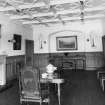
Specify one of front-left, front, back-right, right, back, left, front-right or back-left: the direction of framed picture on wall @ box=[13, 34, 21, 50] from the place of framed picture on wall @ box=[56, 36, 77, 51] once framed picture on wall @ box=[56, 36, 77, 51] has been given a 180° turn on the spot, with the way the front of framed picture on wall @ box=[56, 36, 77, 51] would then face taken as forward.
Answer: back-left

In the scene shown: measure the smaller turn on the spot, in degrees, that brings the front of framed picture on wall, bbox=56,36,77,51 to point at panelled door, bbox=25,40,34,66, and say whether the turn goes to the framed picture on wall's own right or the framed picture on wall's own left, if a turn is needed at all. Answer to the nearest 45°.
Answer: approximately 90° to the framed picture on wall's own right

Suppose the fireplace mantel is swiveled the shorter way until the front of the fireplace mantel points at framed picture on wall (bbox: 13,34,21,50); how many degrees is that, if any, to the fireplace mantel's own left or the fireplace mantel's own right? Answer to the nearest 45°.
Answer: approximately 45° to the fireplace mantel's own right

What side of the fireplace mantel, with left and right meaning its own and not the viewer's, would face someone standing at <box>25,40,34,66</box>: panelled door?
right

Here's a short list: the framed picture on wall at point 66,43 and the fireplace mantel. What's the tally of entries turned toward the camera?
2

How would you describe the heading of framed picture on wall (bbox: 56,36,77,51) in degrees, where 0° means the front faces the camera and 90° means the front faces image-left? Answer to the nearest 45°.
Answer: approximately 0°
